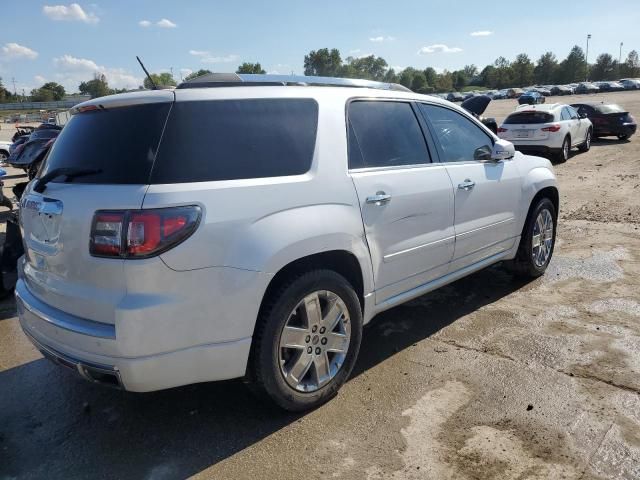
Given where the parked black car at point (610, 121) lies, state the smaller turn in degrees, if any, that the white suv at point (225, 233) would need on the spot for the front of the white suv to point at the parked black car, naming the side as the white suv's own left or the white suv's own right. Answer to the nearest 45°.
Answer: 0° — it already faces it

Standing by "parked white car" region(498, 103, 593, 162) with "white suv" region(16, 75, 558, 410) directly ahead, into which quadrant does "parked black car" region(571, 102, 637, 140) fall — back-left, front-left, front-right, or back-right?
back-left

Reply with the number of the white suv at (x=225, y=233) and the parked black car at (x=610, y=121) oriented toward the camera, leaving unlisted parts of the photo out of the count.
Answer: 0

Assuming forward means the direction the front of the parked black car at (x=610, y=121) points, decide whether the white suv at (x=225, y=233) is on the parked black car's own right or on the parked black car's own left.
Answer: on the parked black car's own left

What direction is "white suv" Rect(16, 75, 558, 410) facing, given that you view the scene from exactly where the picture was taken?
facing away from the viewer and to the right of the viewer

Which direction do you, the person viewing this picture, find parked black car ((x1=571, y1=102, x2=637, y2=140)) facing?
facing away from the viewer and to the left of the viewer

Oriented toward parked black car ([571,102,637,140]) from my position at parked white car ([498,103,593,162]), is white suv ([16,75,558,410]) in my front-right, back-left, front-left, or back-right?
back-right

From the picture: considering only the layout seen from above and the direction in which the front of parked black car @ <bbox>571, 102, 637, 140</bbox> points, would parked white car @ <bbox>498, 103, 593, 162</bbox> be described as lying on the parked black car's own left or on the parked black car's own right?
on the parked black car's own left

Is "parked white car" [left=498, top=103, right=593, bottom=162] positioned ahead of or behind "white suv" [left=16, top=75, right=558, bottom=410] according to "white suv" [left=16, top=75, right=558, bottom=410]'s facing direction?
ahead
